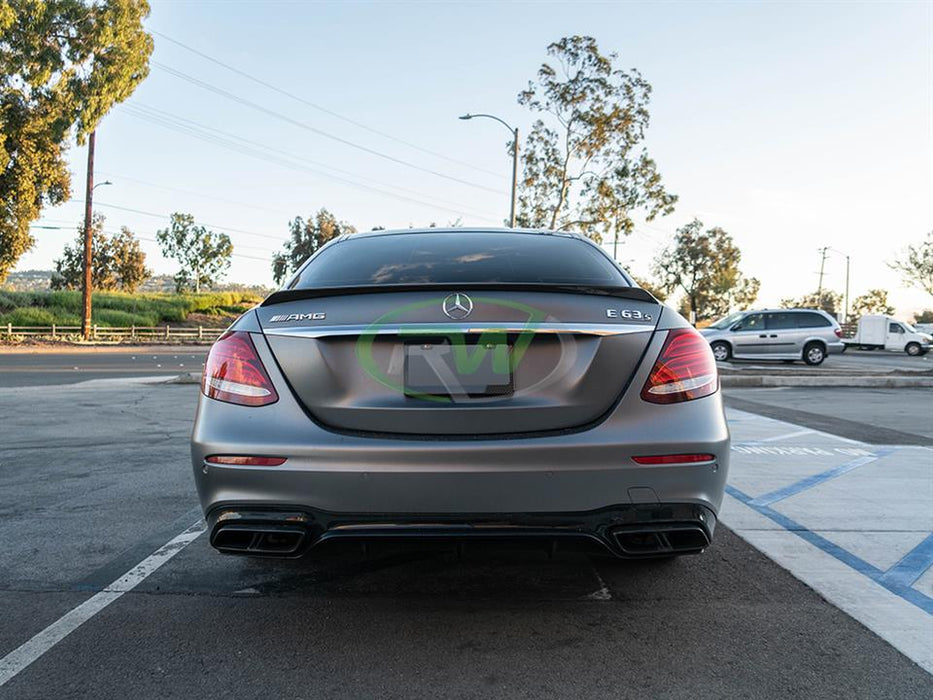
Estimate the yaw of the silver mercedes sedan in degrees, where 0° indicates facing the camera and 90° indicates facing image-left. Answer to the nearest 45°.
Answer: approximately 180°

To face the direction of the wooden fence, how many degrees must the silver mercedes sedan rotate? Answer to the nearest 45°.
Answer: approximately 45° to its left

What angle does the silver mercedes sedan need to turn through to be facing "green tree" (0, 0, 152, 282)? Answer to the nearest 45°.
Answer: approximately 45° to its left

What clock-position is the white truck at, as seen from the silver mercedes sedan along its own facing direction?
The white truck is roughly at 1 o'clock from the silver mercedes sedan.
